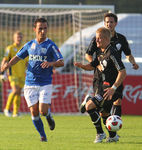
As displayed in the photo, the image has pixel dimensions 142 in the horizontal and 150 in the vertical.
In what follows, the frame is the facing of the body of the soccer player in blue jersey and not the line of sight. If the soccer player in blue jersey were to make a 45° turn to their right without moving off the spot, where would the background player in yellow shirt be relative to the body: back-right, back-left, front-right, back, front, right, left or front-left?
back-right

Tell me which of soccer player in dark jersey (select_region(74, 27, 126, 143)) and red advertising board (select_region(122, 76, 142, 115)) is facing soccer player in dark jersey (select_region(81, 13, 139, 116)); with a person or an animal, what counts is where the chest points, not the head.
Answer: the red advertising board

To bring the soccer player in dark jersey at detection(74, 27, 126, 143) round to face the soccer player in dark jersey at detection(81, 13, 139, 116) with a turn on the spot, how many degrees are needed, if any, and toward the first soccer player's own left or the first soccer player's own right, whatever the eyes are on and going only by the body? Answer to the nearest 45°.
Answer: approximately 135° to the first soccer player's own right

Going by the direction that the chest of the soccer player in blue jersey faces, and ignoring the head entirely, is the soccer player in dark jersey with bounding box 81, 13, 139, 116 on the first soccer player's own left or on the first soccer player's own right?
on the first soccer player's own left

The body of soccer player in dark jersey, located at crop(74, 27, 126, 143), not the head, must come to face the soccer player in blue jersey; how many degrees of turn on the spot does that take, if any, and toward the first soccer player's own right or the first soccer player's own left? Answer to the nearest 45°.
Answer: approximately 45° to the first soccer player's own right

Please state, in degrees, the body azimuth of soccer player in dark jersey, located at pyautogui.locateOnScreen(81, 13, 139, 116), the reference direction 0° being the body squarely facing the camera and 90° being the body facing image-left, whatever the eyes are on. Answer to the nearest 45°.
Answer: approximately 0°

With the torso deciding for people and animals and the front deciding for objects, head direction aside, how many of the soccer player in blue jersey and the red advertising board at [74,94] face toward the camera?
2

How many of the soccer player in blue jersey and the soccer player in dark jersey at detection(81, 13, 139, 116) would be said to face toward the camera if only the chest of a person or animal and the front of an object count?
2

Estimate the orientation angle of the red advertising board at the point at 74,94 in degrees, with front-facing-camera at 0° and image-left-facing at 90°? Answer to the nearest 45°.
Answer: approximately 0°

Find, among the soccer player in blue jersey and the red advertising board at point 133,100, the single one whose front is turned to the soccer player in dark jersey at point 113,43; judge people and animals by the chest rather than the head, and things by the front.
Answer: the red advertising board
